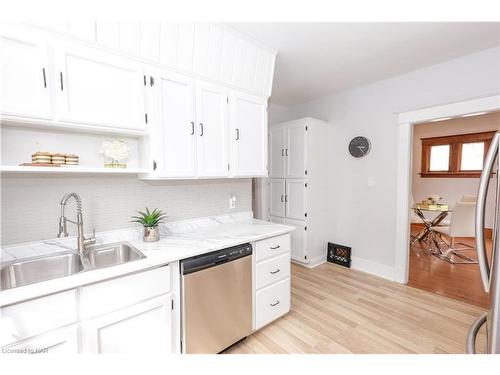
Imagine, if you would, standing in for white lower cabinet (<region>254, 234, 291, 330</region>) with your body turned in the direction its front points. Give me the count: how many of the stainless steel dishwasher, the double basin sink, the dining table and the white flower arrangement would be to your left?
1

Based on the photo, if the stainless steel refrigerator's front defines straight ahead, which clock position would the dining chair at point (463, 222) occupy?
The dining chair is roughly at 3 o'clock from the stainless steel refrigerator.

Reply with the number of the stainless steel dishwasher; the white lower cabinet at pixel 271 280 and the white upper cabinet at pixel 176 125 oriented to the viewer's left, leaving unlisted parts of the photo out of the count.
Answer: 0

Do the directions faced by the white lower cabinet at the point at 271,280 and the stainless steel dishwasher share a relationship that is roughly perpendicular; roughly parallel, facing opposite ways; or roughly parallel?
roughly parallel

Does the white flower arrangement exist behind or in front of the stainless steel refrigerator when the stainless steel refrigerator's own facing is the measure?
in front

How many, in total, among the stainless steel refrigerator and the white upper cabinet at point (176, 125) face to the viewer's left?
1

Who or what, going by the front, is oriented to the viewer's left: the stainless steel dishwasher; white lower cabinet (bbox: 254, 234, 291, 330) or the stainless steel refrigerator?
the stainless steel refrigerator

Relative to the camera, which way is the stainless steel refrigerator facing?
to the viewer's left

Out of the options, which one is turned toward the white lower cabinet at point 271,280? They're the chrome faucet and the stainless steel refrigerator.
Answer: the stainless steel refrigerator

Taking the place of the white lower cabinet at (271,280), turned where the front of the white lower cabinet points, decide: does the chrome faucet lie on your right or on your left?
on your right

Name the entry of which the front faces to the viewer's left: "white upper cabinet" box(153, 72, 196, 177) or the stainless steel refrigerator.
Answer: the stainless steel refrigerator

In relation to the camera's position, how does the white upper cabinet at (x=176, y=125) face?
facing the viewer and to the right of the viewer

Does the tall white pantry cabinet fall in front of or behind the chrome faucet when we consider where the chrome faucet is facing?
behind

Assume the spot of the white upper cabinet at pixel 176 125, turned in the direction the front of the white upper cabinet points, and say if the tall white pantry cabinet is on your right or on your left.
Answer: on your left

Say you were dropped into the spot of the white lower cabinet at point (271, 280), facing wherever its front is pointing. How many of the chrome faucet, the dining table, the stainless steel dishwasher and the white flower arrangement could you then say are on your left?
1

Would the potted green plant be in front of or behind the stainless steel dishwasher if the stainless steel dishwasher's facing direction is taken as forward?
behind

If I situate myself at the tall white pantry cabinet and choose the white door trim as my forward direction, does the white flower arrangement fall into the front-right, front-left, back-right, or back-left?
back-right
